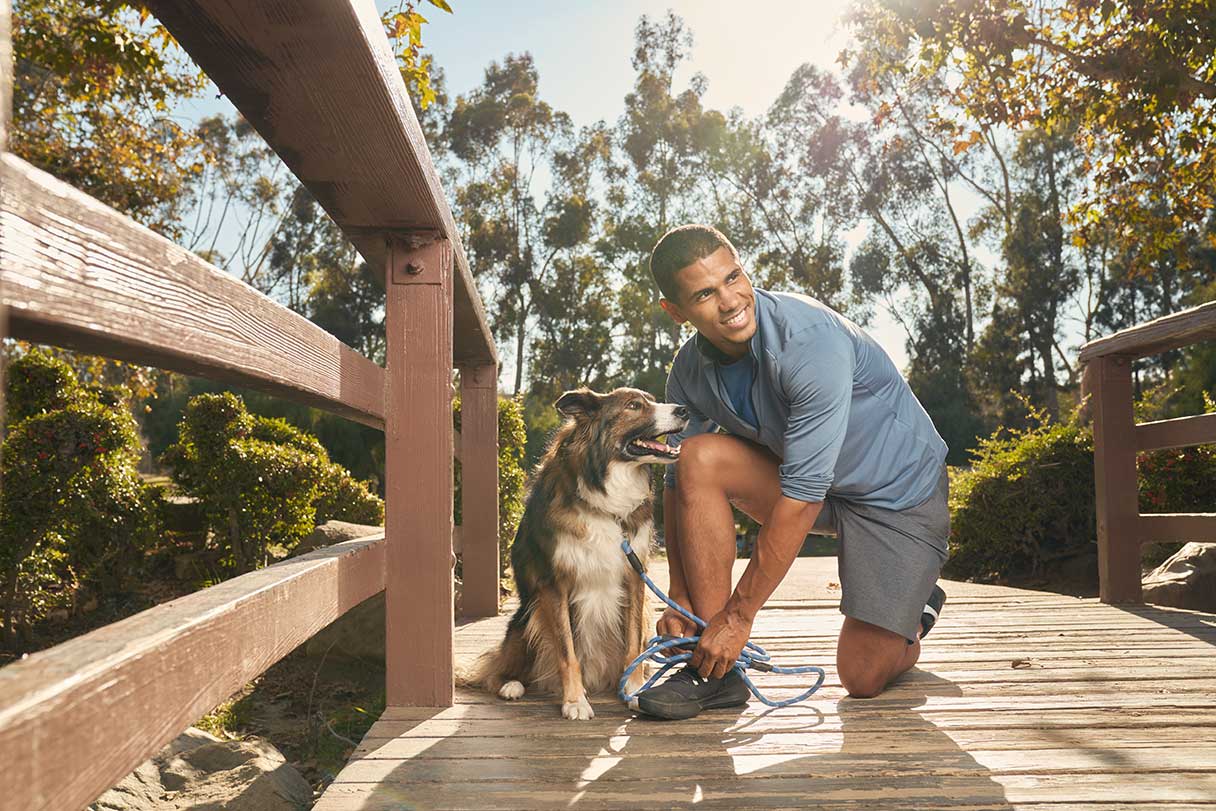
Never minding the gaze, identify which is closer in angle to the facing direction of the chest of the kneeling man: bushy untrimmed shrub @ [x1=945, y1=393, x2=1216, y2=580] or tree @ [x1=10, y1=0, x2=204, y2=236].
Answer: the tree

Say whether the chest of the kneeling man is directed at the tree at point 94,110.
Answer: no

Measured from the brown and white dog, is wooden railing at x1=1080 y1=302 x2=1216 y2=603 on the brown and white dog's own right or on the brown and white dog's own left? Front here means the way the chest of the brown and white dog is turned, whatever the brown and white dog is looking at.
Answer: on the brown and white dog's own left

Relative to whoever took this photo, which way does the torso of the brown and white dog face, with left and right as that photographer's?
facing the viewer and to the right of the viewer

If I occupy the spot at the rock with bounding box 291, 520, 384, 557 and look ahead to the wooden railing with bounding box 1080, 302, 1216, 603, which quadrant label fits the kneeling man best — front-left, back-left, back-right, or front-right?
front-right

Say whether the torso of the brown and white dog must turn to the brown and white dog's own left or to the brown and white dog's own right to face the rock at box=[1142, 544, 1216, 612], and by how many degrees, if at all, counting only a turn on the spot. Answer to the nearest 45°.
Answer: approximately 90° to the brown and white dog's own left

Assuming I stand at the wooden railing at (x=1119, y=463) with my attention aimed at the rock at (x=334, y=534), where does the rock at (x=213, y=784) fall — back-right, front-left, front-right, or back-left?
front-left

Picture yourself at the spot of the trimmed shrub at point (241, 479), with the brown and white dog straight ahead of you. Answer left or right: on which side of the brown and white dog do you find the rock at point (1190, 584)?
left

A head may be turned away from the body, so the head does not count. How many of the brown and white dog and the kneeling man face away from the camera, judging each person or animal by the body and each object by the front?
0

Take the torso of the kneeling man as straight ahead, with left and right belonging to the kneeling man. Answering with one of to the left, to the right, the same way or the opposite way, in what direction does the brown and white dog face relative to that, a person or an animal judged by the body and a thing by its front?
to the left

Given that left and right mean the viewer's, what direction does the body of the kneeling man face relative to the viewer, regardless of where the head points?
facing the viewer and to the left of the viewer

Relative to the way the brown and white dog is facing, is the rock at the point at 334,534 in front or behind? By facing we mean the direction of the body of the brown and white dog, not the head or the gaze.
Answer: behind

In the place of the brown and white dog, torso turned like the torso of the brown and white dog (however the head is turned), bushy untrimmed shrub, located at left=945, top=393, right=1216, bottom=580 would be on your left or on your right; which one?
on your left
